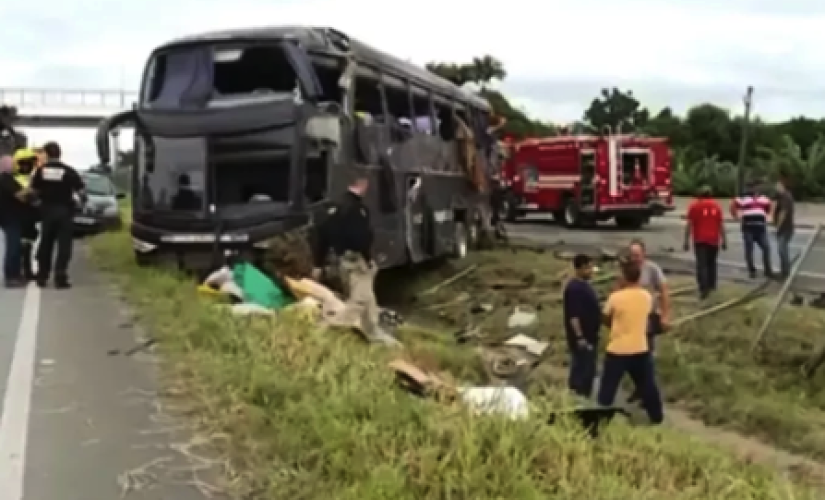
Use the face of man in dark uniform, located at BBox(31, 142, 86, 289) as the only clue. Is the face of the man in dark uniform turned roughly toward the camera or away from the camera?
away from the camera

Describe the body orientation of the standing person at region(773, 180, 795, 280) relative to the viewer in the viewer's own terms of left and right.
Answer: facing to the left of the viewer

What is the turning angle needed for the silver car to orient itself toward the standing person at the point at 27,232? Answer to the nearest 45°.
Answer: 0° — it already faces them

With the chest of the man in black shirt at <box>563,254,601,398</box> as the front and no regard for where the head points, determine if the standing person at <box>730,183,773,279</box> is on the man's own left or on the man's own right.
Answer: on the man's own left

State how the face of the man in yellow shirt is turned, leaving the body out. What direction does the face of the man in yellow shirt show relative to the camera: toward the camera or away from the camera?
away from the camera

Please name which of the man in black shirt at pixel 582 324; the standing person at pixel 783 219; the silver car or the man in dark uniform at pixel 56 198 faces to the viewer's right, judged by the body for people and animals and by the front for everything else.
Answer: the man in black shirt

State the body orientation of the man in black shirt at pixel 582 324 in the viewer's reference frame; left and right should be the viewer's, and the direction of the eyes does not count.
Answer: facing to the right of the viewer

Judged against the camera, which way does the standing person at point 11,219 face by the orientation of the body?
to the viewer's right

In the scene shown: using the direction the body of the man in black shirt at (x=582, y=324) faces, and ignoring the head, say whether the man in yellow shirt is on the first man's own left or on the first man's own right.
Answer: on the first man's own right

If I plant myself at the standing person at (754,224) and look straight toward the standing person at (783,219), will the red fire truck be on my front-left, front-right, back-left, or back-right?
back-left

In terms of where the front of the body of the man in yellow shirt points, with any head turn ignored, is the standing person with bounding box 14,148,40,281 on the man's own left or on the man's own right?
on the man's own left
